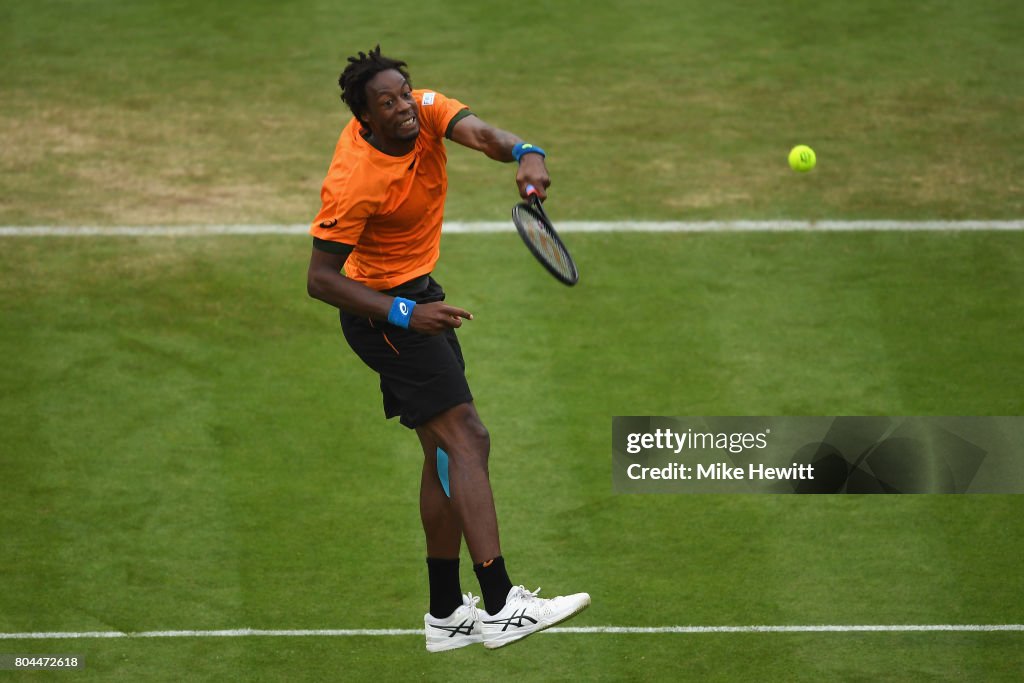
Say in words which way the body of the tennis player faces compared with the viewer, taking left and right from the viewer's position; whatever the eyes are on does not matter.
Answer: facing the viewer and to the right of the viewer

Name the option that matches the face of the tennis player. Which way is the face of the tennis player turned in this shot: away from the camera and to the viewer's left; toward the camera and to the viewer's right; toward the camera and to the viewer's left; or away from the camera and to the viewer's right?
toward the camera and to the viewer's right
